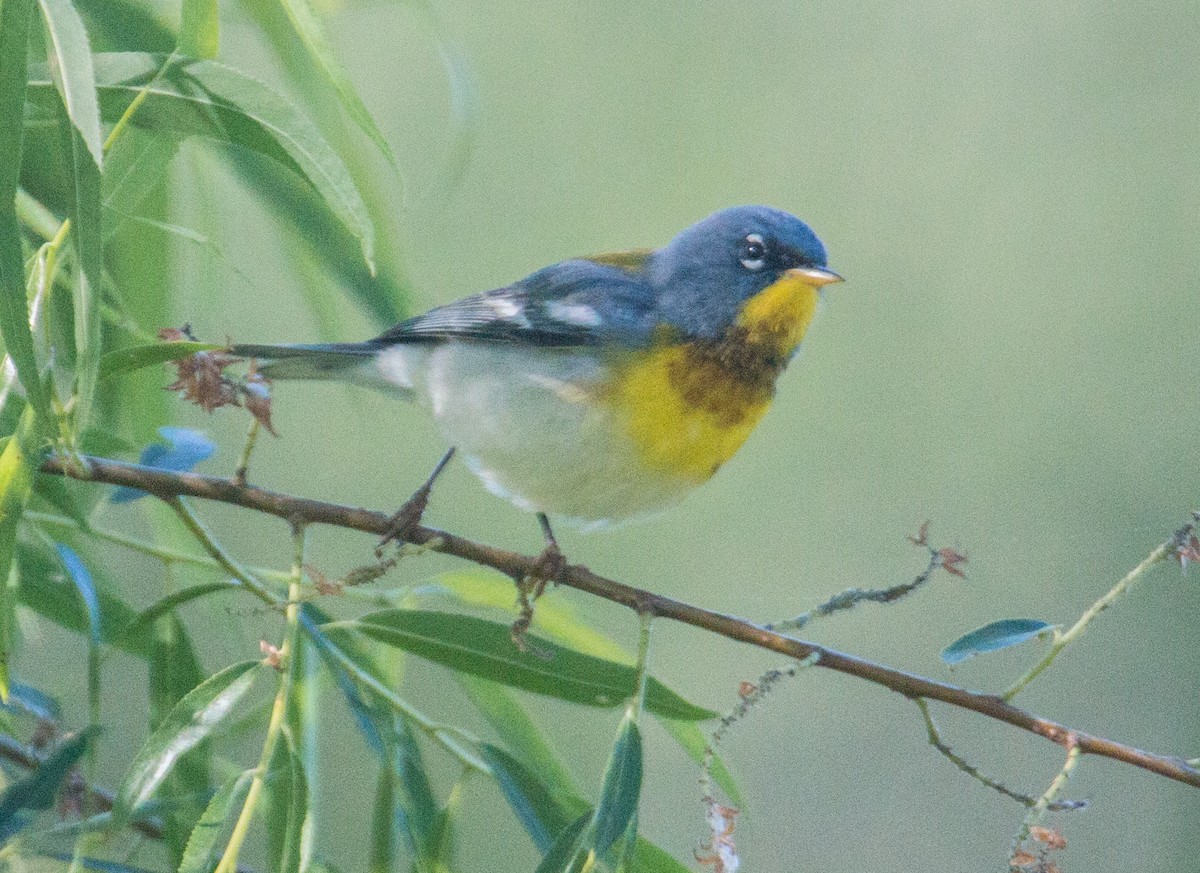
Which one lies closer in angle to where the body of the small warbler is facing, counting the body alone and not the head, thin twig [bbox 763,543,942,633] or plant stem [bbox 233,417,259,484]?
the thin twig

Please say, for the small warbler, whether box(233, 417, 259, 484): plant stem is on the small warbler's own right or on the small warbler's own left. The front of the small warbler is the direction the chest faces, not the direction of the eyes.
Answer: on the small warbler's own right

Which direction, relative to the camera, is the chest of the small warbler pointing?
to the viewer's right

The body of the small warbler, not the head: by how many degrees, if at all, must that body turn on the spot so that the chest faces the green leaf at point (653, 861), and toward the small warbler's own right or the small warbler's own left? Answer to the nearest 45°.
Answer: approximately 90° to the small warbler's own right
